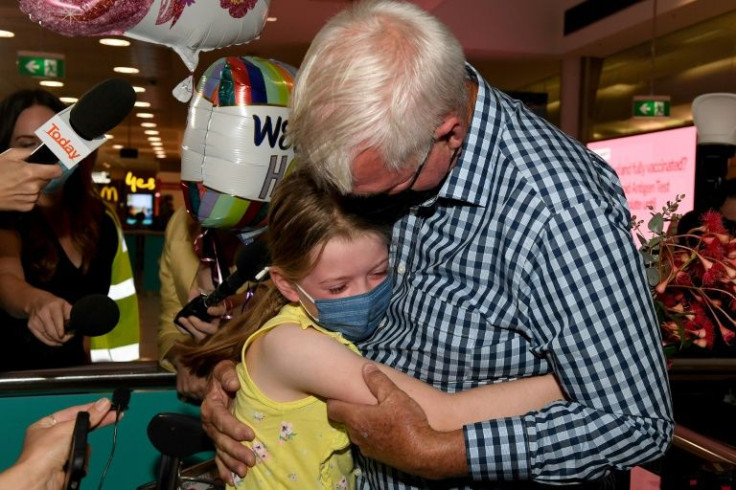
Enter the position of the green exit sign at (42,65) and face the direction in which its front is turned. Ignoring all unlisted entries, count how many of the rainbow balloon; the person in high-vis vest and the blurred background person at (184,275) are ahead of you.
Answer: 3

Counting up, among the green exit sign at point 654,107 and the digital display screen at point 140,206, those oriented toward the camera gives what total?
2

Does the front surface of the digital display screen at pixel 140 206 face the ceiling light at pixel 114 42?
yes

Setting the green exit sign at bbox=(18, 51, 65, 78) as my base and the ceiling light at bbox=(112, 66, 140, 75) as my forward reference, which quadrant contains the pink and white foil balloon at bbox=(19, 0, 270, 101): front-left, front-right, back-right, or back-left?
back-right

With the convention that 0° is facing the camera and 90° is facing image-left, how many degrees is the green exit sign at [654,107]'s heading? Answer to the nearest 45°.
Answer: approximately 0°

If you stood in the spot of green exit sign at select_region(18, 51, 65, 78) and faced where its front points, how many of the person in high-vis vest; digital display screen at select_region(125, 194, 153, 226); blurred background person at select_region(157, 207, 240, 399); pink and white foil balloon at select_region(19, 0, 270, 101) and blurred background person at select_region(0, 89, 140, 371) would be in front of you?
4

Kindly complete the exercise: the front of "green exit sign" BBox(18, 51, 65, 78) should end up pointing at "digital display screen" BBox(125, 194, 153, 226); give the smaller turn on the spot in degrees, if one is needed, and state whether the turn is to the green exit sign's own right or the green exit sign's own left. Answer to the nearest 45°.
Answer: approximately 180°

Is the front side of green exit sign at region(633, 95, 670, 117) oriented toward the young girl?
yes

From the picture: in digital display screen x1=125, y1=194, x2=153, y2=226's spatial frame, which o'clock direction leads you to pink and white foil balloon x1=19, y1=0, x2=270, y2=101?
The pink and white foil balloon is roughly at 12 o'clock from the digital display screen.

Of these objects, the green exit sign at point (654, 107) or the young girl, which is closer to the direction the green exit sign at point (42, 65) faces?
the young girl

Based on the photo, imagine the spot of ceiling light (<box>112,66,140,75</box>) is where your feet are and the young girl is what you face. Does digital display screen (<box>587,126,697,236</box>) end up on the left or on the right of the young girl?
left

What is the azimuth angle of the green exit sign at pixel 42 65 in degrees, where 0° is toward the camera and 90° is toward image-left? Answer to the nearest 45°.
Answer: approximately 0°
